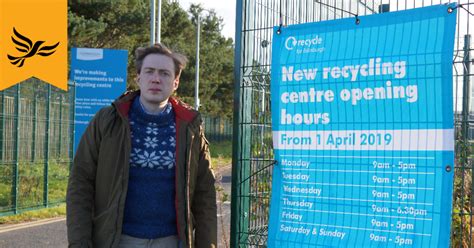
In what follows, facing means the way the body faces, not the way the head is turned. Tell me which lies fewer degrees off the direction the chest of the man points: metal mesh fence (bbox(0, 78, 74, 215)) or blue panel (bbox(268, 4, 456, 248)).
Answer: the blue panel

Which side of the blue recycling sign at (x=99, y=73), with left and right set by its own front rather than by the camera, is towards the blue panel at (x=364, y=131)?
front

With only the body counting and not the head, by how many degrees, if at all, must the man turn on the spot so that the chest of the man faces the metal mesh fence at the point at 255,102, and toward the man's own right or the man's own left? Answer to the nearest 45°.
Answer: approximately 135° to the man's own left

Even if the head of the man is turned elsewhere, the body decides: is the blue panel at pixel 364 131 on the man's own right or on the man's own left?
on the man's own left

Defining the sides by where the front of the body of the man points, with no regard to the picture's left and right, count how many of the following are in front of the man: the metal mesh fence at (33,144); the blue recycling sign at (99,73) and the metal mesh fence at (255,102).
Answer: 0

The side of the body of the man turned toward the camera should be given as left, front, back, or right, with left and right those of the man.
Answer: front

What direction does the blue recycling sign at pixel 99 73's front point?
toward the camera

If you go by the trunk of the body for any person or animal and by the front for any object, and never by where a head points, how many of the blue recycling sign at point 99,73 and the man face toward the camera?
2

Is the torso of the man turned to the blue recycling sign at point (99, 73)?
no

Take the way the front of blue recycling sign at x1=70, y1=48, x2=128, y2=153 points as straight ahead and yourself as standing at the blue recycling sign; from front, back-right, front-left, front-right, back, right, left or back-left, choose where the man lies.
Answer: front

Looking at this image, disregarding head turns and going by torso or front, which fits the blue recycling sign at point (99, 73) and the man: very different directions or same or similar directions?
same or similar directions

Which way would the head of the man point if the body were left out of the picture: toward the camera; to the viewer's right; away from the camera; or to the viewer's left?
toward the camera
